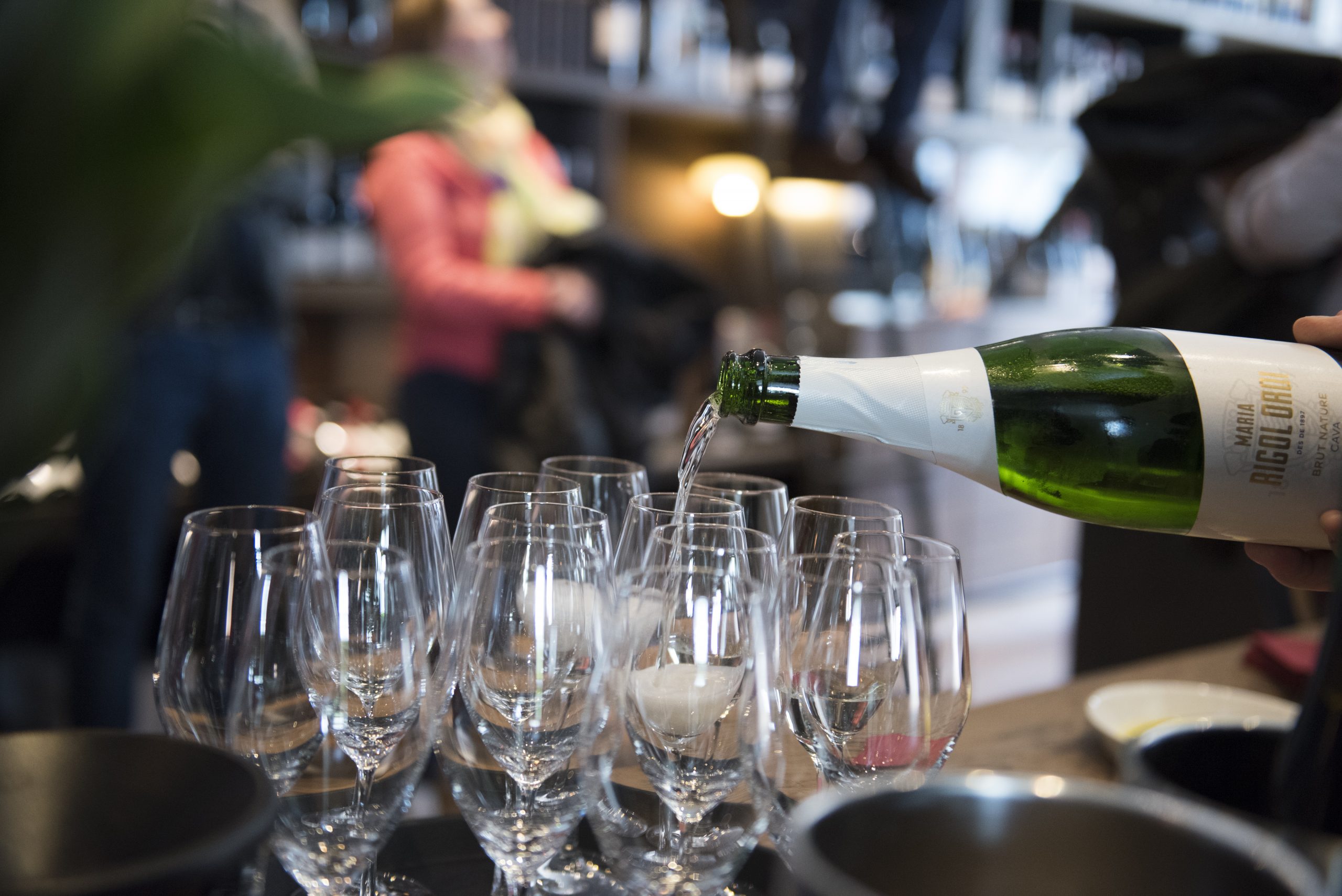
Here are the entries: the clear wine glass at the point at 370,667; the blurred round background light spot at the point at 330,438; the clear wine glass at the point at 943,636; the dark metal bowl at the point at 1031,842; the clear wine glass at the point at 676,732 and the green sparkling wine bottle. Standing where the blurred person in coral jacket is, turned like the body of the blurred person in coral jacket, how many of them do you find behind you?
1

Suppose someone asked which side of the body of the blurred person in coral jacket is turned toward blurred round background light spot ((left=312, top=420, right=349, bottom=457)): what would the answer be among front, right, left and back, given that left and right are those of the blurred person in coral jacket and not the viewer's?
back

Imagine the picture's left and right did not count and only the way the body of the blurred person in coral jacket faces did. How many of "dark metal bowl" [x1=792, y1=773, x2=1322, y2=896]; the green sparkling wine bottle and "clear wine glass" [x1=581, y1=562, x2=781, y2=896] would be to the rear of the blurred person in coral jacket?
0

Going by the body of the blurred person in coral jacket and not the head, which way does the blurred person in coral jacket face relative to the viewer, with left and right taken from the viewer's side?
facing the viewer and to the right of the viewer

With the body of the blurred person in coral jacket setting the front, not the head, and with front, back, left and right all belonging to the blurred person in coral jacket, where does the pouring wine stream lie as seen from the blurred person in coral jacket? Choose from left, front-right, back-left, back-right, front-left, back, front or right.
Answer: front-right

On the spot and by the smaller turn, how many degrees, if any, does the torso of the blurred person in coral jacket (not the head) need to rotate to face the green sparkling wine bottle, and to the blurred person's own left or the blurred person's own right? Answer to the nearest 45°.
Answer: approximately 45° to the blurred person's own right

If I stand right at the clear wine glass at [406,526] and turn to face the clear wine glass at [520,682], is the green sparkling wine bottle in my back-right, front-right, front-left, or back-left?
front-left

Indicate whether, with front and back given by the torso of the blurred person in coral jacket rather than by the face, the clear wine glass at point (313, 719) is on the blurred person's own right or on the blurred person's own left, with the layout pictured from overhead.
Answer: on the blurred person's own right

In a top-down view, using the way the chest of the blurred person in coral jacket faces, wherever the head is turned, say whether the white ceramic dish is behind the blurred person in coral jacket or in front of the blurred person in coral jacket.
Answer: in front

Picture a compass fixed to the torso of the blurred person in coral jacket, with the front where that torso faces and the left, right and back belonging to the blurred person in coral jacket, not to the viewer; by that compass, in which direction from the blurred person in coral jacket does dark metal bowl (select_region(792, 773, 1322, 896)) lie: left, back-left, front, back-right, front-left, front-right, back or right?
front-right

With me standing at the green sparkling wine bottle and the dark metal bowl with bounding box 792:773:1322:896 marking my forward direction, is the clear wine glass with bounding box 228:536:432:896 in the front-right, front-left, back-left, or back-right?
front-right

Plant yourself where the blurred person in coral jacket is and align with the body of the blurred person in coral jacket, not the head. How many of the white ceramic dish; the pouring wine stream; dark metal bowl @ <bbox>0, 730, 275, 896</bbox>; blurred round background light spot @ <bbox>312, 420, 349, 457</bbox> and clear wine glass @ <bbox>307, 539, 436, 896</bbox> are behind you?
1

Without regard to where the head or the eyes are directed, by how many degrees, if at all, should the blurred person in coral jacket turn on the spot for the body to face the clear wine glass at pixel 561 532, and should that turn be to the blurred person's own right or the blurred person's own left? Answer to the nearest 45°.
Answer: approximately 45° to the blurred person's own right

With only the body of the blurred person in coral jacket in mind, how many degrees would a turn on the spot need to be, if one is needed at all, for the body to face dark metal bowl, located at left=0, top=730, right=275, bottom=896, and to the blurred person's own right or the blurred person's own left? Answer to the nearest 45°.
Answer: approximately 45° to the blurred person's own right

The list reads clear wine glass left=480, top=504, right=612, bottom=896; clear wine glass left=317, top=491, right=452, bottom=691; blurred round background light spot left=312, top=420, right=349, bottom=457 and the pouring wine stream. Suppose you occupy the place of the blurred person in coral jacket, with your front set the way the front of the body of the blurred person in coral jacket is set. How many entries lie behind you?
1
